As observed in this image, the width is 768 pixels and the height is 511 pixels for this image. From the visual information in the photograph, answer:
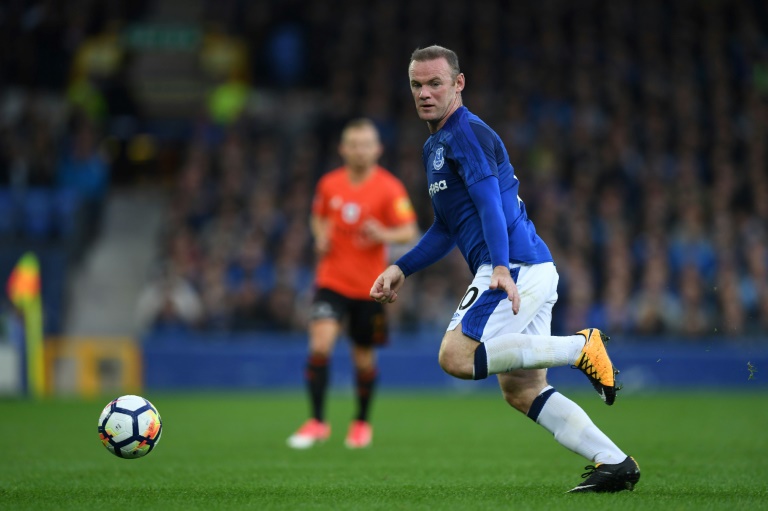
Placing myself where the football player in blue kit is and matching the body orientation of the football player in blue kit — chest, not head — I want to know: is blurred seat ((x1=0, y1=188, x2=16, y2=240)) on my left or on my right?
on my right

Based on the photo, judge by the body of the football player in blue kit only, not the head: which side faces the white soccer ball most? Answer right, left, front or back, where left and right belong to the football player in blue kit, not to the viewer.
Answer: front

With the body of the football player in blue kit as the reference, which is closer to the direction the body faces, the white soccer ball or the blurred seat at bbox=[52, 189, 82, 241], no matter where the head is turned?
the white soccer ball

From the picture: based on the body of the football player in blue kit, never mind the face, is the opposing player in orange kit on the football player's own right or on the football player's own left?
on the football player's own right

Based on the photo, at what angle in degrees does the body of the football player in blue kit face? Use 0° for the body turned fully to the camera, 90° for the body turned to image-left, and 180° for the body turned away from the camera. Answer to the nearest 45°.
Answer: approximately 90°

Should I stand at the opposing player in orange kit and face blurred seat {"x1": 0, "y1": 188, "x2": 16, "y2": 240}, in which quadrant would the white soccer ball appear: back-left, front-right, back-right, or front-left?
back-left

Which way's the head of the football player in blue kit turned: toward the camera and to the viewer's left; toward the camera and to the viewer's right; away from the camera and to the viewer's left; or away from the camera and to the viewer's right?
toward the camera and to the viewer's left

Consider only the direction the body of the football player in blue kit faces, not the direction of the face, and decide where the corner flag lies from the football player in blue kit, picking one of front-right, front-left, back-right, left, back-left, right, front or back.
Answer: front-right
